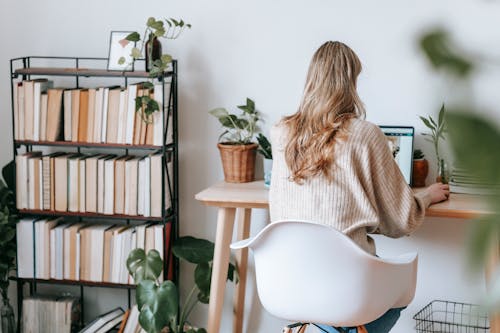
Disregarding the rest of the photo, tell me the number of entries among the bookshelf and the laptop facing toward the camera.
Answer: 2

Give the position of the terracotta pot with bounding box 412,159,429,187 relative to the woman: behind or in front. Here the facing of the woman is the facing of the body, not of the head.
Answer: in front

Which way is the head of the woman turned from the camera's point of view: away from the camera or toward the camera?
away from the camera

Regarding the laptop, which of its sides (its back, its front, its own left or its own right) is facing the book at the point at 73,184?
right

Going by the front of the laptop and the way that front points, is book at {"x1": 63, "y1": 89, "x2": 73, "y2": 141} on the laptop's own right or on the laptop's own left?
on the laptop's own right

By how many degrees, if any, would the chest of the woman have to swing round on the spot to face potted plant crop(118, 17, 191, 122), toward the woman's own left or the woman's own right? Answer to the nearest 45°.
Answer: approximately 90° to the woman's own left

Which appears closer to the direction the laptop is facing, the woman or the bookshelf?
the woman

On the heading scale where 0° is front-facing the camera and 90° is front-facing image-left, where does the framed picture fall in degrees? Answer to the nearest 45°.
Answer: approximately 0°
